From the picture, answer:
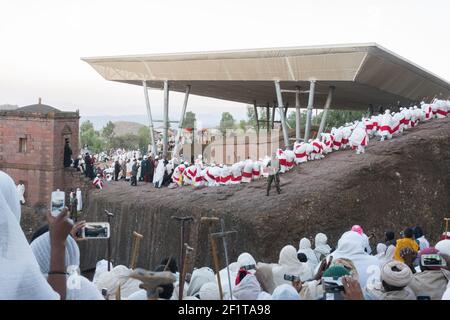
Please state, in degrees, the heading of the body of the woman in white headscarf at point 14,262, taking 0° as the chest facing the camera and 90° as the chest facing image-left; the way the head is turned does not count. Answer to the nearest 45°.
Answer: approximately 180°

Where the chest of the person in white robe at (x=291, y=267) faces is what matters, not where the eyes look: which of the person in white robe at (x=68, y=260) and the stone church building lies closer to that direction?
the stone church building

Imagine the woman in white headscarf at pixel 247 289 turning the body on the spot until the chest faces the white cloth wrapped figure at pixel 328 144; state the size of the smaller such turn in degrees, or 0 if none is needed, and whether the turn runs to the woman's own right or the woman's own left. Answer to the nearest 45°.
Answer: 0° — they already face it

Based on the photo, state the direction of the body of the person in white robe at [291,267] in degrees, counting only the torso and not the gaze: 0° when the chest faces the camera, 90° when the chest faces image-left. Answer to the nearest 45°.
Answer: approximately 180°

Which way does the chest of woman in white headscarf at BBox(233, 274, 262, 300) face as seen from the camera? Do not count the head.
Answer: away from the camera

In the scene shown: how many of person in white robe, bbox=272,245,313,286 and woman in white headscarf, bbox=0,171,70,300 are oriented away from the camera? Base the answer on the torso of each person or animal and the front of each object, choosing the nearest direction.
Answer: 2

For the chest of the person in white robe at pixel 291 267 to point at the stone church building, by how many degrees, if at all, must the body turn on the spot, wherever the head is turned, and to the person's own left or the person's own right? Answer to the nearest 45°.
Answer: approximately 45° to the person's own left
